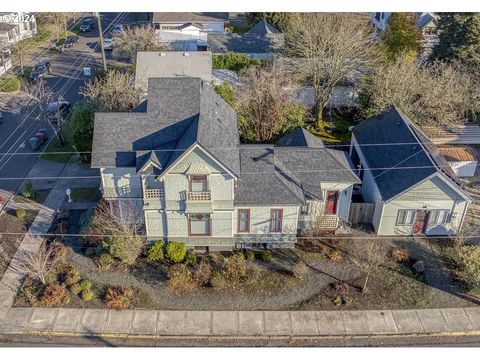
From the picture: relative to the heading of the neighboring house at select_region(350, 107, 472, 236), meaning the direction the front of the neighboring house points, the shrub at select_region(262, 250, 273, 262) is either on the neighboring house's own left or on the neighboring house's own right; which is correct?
on the neighboring house's own right

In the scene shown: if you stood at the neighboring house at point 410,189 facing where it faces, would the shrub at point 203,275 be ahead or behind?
ahead

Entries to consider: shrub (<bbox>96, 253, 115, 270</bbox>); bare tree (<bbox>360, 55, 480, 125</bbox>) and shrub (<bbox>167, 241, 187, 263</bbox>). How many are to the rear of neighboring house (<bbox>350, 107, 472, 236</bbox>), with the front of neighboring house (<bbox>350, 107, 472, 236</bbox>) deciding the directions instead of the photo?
1

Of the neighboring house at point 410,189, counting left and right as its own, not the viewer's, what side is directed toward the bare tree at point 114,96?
right

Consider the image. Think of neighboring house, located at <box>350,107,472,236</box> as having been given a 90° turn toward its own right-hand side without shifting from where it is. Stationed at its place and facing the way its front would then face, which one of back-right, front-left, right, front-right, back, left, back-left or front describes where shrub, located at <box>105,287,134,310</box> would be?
front-left

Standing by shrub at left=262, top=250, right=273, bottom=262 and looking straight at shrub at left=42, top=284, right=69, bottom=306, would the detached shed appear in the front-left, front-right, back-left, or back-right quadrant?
back-right

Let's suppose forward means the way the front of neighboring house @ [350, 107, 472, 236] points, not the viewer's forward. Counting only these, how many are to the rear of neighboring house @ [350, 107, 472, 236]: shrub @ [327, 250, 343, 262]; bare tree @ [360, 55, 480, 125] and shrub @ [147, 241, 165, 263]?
1

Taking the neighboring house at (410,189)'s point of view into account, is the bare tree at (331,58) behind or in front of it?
behind

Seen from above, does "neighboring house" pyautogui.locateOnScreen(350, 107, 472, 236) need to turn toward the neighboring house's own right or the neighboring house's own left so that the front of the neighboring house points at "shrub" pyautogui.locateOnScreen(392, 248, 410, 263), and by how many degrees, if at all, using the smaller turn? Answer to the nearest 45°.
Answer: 0° — it already faces it

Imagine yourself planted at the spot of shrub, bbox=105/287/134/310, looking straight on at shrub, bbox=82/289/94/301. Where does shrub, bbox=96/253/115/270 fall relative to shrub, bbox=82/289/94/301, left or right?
right

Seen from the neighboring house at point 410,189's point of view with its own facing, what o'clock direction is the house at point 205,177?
The house is roughly at 2 o'clock from the neighboring house.

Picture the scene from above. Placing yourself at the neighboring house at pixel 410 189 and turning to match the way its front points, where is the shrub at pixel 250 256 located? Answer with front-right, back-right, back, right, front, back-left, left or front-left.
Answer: front-right

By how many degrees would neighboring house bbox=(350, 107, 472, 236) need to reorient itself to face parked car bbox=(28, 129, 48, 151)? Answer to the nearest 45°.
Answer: approximately 90° to its right

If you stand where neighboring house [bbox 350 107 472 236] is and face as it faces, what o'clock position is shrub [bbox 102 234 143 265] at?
The shrub is roughly at 2 o'clock from the neighboring house.

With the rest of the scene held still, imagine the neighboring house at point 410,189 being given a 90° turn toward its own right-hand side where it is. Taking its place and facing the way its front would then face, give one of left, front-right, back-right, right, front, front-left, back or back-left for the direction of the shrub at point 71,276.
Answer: front-left

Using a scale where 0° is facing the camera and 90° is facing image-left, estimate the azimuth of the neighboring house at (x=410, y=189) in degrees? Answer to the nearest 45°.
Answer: approximately 0°
